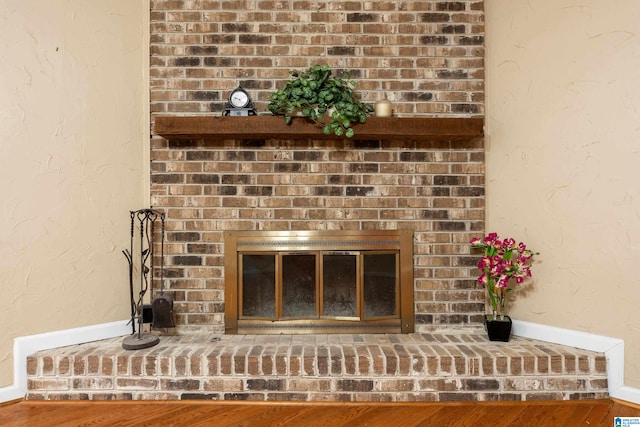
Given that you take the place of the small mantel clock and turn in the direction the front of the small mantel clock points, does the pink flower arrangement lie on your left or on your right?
on your left

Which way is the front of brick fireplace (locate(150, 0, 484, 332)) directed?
toward the camera
